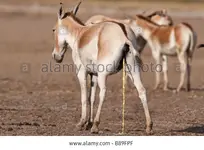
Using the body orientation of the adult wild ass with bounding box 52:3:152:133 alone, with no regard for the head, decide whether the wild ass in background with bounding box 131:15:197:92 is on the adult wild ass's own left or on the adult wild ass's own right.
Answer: on the adult wild ass's own right

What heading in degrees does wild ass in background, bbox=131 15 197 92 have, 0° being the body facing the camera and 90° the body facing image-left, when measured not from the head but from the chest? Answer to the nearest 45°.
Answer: approximately 135°

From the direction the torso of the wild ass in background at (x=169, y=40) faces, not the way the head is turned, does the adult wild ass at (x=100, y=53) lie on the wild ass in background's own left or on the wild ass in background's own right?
on the wild ass in background's own left

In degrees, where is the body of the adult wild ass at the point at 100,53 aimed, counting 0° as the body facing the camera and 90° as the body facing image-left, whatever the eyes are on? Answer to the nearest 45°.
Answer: approximately 135°

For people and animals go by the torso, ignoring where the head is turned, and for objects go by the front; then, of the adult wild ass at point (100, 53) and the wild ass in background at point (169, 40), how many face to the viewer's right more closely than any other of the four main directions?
0
